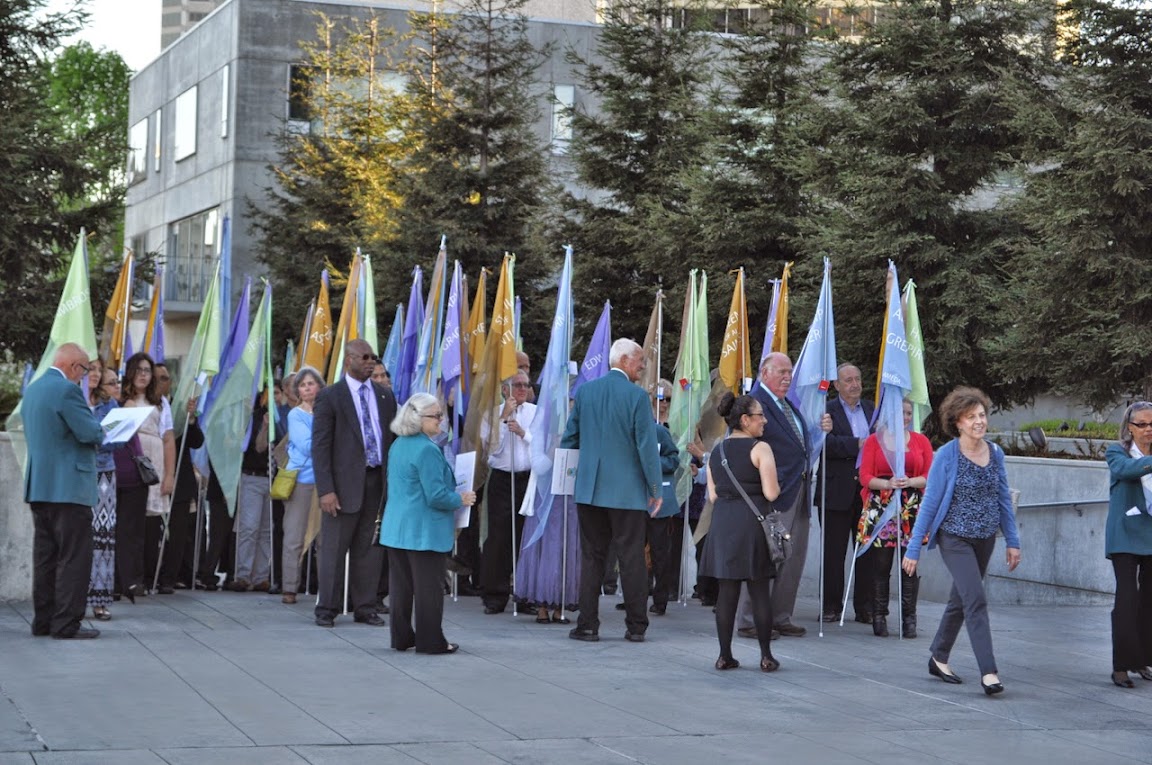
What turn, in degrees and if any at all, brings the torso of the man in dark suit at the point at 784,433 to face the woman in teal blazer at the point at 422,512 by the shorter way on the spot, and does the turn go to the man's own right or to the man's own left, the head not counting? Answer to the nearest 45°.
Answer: approximately 90° to the man's own right

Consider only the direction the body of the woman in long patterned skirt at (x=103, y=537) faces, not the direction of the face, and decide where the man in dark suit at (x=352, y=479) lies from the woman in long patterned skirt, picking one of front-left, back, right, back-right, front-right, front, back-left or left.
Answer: front-left

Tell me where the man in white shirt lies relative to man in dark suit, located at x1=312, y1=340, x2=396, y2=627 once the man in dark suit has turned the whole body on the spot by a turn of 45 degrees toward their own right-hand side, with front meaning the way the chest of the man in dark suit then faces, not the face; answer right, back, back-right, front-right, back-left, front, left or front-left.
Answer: back-left

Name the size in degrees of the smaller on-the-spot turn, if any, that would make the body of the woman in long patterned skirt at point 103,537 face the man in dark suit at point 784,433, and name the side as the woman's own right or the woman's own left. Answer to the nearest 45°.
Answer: approximately 45° to the woman's own left

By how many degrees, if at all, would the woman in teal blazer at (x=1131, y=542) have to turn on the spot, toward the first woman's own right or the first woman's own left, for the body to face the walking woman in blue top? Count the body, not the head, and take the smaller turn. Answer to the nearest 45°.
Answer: approximately 90° to the first woman's own right

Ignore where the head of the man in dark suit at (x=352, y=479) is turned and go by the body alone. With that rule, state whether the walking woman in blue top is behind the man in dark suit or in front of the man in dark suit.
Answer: in front

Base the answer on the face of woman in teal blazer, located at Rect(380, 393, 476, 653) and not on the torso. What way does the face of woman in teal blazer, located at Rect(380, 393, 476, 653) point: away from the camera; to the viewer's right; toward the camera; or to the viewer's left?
to the viewer's right

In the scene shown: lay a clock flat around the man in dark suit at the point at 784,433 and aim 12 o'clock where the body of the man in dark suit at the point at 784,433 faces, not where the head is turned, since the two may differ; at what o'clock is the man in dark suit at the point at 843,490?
the man in dark suit at the point at 843,490 is roughly at 8 o'clock from the man in dark suit at the point at 784,433.

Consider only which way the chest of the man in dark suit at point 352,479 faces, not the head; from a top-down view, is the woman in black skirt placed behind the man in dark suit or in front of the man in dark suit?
in front

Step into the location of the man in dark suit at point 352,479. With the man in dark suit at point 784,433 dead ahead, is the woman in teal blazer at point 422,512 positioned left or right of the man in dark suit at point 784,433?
right

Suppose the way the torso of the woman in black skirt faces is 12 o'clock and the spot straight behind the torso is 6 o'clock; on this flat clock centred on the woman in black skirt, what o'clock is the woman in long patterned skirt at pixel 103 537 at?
The woman in long patterned skirt is roughly at 8 o'clock from the woman in black skirt.

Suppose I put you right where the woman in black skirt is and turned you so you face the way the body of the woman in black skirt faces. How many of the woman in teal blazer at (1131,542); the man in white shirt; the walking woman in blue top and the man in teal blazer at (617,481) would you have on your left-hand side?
2
